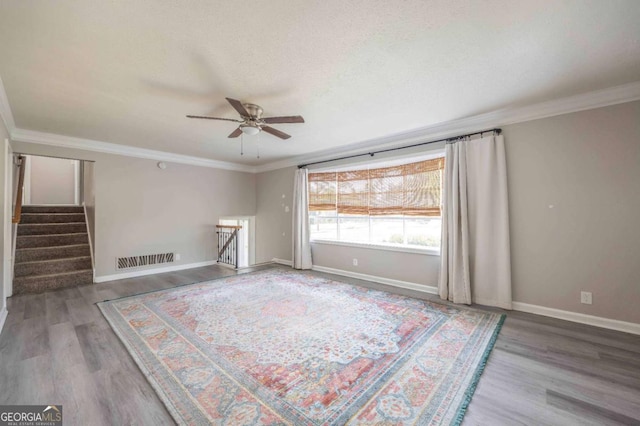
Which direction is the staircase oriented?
toward the camera

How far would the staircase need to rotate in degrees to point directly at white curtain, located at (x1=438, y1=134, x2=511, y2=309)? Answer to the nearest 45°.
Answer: approximately 45° to its left

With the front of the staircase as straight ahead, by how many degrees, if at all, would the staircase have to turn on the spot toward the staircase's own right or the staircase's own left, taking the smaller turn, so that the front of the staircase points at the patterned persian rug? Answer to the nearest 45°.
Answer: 0° — it already faces it

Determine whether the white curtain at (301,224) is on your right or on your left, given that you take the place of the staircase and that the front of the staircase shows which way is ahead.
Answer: on your left

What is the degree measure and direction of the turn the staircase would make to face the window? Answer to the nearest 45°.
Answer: approximately 45° to its left

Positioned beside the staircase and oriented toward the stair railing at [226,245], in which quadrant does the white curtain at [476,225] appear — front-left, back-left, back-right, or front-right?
front-right

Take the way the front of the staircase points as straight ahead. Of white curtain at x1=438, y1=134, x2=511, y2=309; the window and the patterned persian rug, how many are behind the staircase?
0

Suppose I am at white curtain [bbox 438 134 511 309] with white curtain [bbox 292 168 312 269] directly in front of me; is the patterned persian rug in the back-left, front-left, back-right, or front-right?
front-left

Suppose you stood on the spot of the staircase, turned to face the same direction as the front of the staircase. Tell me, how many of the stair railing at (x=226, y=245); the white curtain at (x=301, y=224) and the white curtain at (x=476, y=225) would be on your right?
0

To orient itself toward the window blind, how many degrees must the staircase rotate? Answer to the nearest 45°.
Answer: approximately 45° to its left

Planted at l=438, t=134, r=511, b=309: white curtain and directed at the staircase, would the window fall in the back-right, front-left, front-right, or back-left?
front-right

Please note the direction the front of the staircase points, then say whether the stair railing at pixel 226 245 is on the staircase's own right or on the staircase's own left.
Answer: on the staircase's own left
